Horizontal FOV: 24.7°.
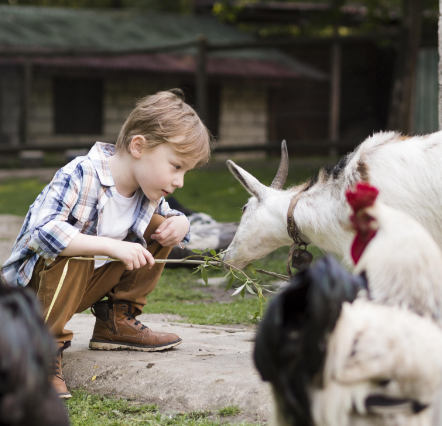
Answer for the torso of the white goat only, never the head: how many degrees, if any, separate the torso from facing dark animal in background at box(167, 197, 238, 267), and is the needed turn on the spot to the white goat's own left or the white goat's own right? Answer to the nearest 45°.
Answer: approximately 45° to the white goat's own right

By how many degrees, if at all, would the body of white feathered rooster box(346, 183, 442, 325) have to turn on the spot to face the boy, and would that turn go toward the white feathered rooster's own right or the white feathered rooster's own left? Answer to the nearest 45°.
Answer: approximately 45° to the white feathered rooster's own right

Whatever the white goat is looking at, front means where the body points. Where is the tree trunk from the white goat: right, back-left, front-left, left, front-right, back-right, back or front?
right

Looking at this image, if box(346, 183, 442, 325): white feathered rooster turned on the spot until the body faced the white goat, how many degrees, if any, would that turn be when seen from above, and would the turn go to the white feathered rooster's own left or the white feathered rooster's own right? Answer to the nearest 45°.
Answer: approximately 90° to the white feathered rooster's own right

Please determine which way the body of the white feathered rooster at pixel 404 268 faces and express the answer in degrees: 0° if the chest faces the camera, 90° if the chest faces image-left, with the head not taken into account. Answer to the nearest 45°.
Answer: approximately 90°

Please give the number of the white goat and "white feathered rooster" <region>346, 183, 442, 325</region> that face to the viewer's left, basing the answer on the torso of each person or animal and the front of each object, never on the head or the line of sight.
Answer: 2

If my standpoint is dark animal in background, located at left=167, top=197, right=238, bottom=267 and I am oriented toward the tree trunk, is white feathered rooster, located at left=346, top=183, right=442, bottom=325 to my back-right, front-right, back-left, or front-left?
back-right

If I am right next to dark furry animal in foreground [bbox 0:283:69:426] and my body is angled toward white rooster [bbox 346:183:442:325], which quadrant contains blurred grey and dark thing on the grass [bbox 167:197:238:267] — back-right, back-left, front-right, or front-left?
front-left

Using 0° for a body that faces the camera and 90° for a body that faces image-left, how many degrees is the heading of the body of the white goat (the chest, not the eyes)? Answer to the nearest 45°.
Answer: approximately 90°

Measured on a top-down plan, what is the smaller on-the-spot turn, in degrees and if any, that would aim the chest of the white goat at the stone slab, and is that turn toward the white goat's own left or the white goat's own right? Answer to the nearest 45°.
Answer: approximately 45° to the white goat's own left

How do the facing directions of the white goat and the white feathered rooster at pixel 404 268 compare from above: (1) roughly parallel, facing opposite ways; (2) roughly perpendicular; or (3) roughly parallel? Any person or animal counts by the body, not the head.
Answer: roughly parallel

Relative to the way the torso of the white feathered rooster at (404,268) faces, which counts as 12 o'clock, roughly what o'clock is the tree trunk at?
The tree trunk is roughly at 3 o'clock from the white feathered rooster.

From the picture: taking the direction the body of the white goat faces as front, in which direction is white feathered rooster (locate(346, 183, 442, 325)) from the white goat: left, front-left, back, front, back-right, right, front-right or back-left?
left
